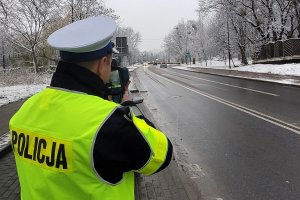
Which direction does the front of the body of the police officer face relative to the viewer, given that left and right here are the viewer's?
facing away from the viewer and to the right of the viewer

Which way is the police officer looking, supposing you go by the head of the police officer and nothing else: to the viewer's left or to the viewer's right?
to the viewer's right

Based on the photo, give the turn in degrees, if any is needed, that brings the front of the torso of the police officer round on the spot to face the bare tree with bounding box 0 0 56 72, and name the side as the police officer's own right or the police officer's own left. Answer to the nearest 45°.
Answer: approximately 45° to the police officer's own left

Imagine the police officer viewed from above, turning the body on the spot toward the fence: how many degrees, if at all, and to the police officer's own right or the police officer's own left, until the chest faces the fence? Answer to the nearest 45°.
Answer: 0° — they already face it

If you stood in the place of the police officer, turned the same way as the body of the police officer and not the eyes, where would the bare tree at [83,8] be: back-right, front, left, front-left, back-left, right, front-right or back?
front-left
